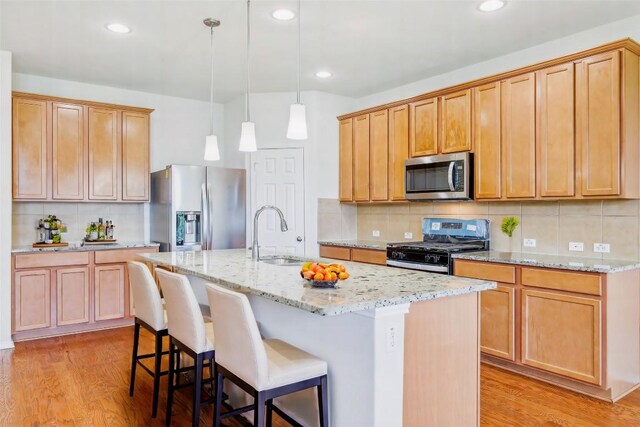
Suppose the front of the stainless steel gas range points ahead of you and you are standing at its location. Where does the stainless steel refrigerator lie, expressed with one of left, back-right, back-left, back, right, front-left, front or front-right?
front-right

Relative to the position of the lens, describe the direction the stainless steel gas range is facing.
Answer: facing the viewer and to the left of the viewer

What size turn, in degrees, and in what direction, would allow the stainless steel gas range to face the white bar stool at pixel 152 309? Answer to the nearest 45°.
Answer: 0° — it already faces it

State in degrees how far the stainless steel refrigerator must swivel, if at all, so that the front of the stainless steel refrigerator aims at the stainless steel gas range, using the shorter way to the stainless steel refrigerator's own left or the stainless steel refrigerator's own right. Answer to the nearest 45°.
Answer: approximately 45° to the stainless steel refrigerator's own left

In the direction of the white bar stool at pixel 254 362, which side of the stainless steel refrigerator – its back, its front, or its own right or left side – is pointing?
front

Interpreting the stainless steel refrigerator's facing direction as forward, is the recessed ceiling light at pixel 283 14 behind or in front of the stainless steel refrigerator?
in front

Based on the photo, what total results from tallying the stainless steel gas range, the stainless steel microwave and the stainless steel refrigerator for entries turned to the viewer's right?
0

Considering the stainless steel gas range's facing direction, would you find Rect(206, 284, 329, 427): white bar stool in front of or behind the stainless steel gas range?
in front

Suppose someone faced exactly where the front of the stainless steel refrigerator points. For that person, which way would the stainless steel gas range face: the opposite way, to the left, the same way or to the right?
to the right

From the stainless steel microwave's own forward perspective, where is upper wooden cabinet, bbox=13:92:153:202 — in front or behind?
in front

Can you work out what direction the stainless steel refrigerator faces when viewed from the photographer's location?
facing the viewer

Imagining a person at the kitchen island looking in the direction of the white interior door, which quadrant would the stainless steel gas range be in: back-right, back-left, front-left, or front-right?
front-right

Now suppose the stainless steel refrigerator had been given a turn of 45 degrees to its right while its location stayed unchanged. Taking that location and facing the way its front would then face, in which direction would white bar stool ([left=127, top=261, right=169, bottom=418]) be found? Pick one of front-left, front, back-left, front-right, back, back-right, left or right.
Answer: front-left

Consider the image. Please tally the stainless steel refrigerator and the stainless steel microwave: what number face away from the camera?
0

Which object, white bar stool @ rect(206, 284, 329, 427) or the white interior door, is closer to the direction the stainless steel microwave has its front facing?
the white bar stool

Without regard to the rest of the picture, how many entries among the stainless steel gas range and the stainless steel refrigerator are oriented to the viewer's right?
0
